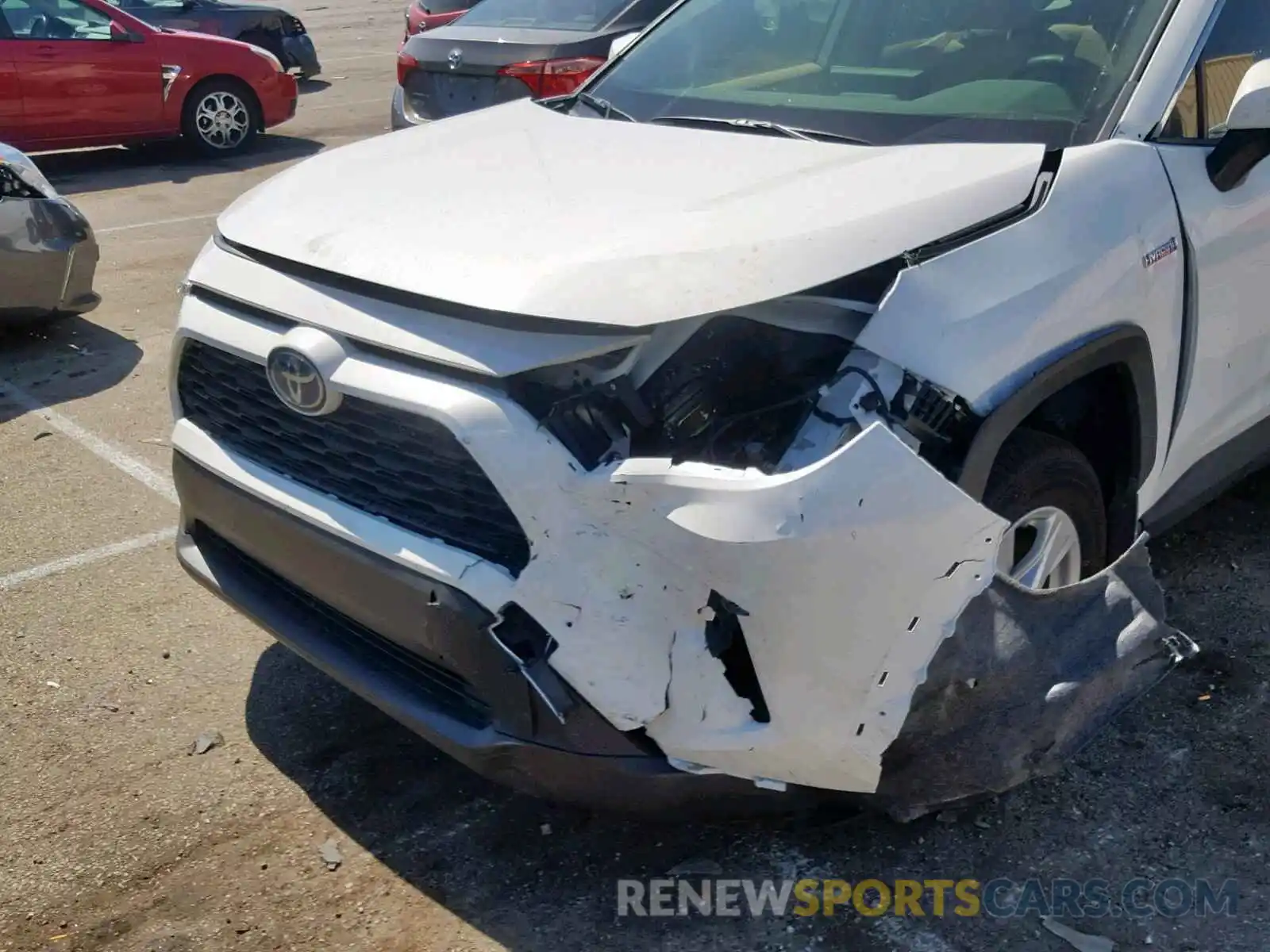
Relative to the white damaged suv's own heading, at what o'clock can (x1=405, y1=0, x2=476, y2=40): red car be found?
The red car is roughly at 4 o'clock from the white damaged suv.

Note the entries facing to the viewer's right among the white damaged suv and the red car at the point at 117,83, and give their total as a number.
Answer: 1

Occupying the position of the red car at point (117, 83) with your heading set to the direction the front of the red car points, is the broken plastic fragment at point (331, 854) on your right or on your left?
on your right

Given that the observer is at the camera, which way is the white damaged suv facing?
facing the viewer and to the left of the viewer

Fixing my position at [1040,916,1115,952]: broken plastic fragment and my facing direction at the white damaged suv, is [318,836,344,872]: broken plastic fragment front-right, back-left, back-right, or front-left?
front-left

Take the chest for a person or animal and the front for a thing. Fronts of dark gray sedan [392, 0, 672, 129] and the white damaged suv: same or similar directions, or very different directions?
very different directions

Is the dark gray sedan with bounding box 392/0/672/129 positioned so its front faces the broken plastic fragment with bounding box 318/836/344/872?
no

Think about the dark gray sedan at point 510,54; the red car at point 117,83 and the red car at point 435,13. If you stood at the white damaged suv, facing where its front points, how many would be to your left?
0

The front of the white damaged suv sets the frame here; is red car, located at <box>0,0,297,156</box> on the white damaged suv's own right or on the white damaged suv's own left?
on the white damaged suv's own right

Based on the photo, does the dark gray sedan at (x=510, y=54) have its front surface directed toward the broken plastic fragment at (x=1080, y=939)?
no

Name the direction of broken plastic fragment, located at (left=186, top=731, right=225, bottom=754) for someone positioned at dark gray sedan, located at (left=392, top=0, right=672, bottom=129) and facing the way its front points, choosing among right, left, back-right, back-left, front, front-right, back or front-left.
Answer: back-right

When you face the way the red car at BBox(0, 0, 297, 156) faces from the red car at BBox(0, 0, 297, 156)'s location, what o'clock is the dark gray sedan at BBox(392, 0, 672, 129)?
The dark gray sedan is roughly at 12 o'clock from the red car.

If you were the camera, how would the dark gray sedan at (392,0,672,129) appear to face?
facing away from the viewer and to the right of the viewer

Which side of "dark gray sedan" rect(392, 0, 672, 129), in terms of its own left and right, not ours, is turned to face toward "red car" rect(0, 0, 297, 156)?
left

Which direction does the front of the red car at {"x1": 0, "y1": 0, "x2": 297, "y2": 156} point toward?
to the viewer's right

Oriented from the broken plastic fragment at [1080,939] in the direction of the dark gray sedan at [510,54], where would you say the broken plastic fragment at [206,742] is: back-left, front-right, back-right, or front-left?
front-left

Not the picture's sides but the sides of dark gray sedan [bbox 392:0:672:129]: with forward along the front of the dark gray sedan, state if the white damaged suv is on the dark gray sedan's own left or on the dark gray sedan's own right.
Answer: on the dark gray sedan's own right

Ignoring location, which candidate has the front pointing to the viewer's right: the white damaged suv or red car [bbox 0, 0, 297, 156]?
the red car
